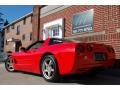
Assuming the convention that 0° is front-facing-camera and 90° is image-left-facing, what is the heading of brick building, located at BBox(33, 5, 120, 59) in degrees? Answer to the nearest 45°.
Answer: approximately 45°

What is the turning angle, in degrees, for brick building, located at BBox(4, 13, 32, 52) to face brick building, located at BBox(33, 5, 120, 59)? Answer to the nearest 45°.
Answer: approximately 45° to its left

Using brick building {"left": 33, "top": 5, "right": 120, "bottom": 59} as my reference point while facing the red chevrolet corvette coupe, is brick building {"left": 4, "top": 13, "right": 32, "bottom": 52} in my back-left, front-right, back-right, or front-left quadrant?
back-right

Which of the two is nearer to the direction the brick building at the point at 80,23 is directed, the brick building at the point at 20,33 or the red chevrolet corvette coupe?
the red chevrolet corvette coupe

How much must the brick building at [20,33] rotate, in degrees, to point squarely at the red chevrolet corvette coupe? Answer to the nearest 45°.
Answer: approximately 45° to its left

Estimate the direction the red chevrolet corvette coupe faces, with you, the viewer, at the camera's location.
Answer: facing away from the viewer and to the left of the viewer
